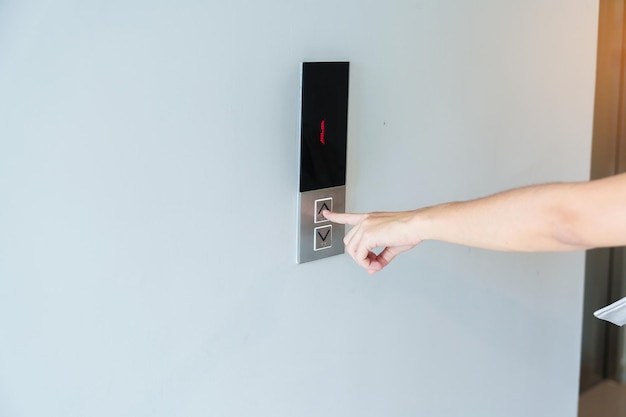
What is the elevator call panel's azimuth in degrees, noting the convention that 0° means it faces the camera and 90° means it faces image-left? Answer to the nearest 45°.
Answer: approximately 315°
